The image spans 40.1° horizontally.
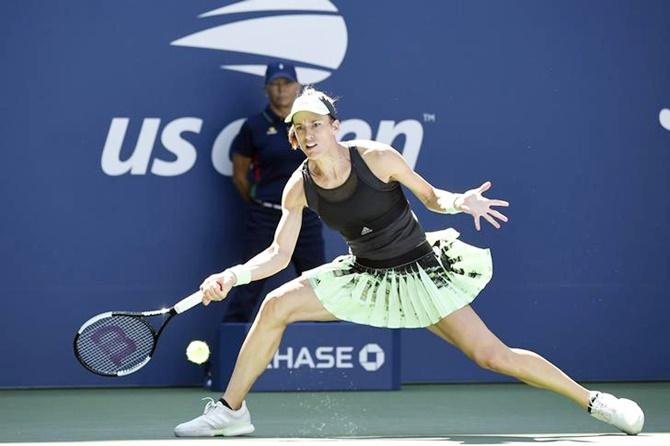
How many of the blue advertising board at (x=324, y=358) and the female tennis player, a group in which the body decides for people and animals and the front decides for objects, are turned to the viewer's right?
0

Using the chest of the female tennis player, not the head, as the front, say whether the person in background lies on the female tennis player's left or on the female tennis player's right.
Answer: on the female tennis player's right

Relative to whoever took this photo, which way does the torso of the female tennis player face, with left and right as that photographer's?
facing the viewer and to the left of the viewer

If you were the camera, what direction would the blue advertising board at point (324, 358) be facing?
facing the viewer

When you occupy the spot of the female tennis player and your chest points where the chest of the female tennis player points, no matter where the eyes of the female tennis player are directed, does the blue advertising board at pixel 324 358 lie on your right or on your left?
on your right
